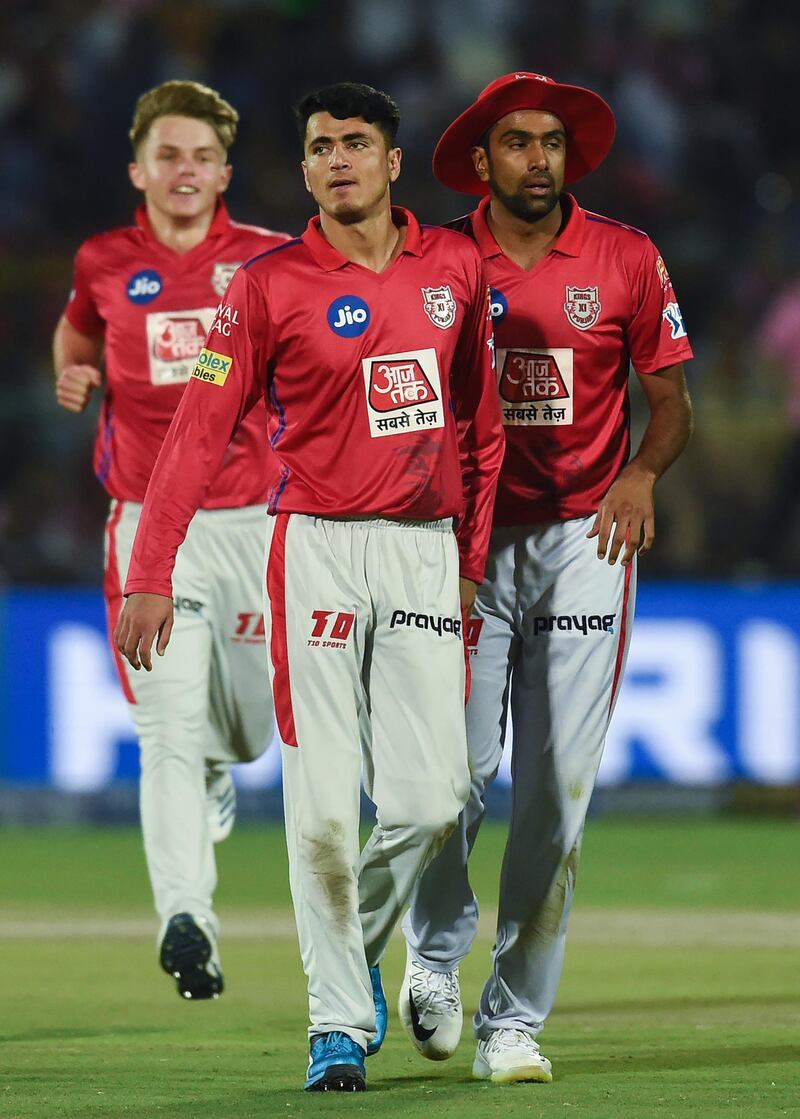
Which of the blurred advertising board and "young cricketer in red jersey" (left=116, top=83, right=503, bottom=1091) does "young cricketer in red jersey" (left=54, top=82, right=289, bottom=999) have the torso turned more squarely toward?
the young cricketer in red jersey

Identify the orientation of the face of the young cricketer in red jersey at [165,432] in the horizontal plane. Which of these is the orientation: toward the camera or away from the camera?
toward the camera

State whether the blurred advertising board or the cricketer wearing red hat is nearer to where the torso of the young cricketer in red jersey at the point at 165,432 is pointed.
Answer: the cricketer wearing red hat

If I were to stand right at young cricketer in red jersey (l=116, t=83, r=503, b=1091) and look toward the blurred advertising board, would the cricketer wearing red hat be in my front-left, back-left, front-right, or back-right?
front-right

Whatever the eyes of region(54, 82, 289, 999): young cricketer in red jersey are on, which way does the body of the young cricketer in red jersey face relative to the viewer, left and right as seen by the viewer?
facing the viewer

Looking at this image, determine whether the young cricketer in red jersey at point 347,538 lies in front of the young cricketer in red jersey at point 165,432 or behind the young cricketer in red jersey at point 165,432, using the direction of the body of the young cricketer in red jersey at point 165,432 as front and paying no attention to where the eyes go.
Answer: in front

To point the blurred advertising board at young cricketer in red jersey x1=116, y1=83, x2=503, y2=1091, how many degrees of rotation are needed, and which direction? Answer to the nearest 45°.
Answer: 0° — it already faces them

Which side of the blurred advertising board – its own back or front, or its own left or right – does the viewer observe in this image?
front

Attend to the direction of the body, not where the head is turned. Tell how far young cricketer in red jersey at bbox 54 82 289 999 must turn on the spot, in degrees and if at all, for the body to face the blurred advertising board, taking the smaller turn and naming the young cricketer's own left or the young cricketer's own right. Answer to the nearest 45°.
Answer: approximately 135° to the young cricketer's own left

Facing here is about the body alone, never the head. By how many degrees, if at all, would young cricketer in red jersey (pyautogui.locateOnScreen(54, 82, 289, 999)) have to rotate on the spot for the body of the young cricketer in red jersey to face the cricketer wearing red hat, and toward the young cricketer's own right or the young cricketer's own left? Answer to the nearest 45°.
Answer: approximately 45° to the young cricketer's own left

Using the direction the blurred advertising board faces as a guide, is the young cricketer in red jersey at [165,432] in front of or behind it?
in front

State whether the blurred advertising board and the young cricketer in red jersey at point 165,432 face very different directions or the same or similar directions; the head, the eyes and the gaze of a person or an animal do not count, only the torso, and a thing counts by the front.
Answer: same or similar directions

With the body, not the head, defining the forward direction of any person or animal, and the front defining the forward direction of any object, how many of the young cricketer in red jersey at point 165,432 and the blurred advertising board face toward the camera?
2
